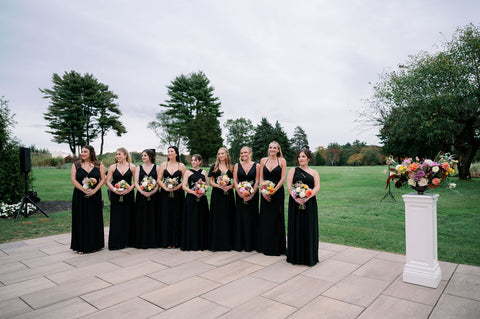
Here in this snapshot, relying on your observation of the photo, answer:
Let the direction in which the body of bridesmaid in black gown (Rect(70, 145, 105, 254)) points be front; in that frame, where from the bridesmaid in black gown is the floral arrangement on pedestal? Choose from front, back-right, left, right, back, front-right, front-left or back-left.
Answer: front-left

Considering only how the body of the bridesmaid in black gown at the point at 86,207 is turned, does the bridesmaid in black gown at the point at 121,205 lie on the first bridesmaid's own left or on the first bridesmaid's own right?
on the first bridesmaid's own left

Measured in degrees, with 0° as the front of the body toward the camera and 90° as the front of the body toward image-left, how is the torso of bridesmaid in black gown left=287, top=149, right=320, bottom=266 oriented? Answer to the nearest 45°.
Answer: approximately 0°

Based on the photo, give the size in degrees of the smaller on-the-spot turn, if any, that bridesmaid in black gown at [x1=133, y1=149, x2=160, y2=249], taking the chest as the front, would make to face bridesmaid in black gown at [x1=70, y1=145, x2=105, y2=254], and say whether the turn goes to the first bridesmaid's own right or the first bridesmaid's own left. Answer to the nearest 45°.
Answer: approximately 90° to the first bridesmaid's own right

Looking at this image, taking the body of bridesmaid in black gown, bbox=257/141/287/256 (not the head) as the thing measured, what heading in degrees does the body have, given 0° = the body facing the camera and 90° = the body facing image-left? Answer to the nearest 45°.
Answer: approximately 45°

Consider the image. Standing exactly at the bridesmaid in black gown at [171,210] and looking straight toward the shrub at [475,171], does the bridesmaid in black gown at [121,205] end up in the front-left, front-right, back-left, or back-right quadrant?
back-left

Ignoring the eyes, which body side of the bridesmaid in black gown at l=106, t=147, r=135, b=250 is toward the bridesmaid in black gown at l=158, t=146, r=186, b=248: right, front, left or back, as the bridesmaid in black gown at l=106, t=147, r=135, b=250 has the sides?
left

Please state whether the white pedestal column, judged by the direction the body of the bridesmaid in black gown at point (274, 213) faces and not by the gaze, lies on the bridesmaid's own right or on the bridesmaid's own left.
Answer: on the bridesmaid's own left

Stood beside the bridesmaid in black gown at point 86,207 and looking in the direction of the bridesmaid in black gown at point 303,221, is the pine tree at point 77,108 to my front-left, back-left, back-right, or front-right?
back-left
